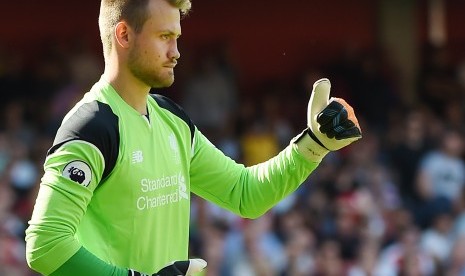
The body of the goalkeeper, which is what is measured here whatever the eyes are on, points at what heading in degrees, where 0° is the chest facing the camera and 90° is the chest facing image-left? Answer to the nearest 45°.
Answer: approximately 315°
